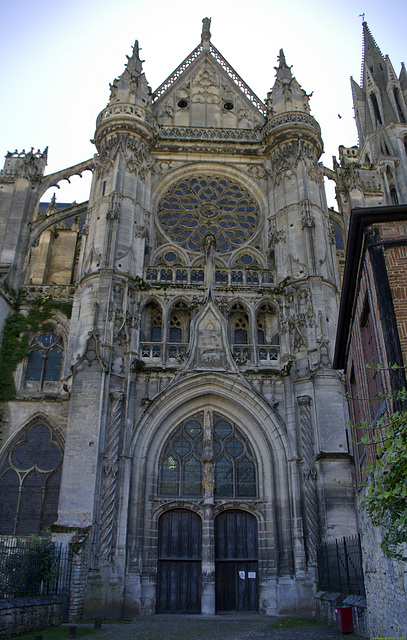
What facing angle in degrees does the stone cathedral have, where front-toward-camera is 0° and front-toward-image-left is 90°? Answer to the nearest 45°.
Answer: approximately 0°

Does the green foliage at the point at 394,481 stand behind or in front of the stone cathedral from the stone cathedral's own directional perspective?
in front
